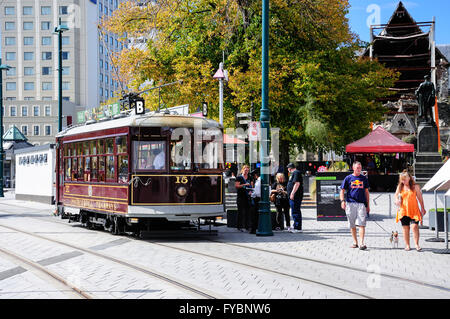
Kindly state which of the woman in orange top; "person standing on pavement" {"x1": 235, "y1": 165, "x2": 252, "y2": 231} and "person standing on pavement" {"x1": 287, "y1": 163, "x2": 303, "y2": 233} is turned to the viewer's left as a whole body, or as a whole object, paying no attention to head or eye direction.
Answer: "person standing on pavement" {"x1": 287, "y1": 163, "x2": 303, "y2": 233}

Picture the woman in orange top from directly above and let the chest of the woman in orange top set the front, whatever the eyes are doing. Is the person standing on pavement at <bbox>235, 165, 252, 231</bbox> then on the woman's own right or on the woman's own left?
on the woman's own right

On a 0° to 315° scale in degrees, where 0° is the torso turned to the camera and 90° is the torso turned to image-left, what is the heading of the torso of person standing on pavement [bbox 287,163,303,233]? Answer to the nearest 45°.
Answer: approximately 90°

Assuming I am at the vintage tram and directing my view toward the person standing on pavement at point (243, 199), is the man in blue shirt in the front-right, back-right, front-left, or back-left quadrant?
front-right

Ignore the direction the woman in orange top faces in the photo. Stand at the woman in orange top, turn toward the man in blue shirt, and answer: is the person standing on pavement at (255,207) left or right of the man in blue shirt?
right

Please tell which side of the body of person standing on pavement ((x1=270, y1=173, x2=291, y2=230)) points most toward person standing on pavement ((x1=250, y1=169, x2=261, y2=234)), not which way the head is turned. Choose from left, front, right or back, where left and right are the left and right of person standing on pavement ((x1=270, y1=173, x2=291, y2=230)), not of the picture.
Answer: right

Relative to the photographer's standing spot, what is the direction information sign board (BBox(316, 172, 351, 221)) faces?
facing the viewer

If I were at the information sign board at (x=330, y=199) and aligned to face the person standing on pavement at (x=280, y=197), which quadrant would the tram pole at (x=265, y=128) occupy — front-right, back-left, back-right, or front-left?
front-left

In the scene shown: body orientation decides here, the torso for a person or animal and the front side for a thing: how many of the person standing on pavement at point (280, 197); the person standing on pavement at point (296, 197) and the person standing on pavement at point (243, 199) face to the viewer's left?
1

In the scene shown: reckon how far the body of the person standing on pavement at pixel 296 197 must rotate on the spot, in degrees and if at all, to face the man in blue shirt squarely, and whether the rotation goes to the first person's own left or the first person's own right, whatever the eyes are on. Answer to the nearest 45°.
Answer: approximately 90° to the first person's own left
